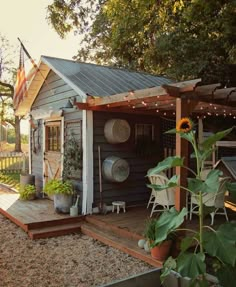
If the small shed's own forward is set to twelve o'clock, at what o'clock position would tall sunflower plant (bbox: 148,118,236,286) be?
The tall sunflower plant is roughly at 10 o'clock from the small shed.

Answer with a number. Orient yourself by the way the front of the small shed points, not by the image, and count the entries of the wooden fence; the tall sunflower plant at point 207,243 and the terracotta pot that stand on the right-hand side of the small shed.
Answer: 1

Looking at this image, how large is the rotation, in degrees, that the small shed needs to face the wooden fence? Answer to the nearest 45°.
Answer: approximately 90° to its right

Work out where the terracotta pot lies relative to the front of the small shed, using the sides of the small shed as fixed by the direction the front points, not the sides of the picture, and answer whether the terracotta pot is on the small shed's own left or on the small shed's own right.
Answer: on the small shed's own left

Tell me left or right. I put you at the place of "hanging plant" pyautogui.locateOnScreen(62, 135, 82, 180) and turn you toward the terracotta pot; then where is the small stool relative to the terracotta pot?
left

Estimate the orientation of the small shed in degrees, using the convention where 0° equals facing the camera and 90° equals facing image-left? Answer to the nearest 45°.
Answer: approximately 45°
